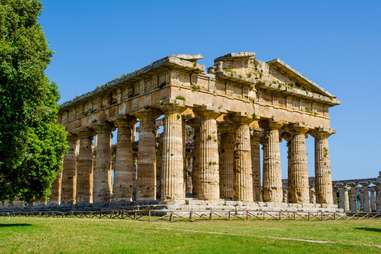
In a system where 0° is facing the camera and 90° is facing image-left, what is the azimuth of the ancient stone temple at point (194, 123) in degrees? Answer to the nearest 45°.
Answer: approximately 315°

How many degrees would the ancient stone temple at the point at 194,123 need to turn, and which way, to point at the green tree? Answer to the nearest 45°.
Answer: approximately 90° to its right
